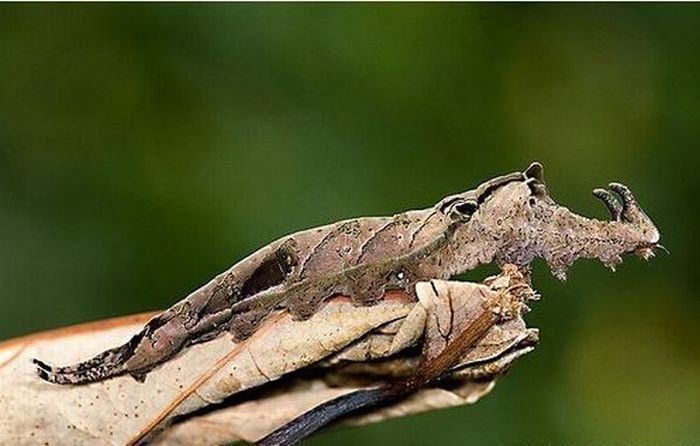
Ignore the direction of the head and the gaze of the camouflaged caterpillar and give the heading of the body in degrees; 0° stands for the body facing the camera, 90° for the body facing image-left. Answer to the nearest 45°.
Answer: approximately 270°
